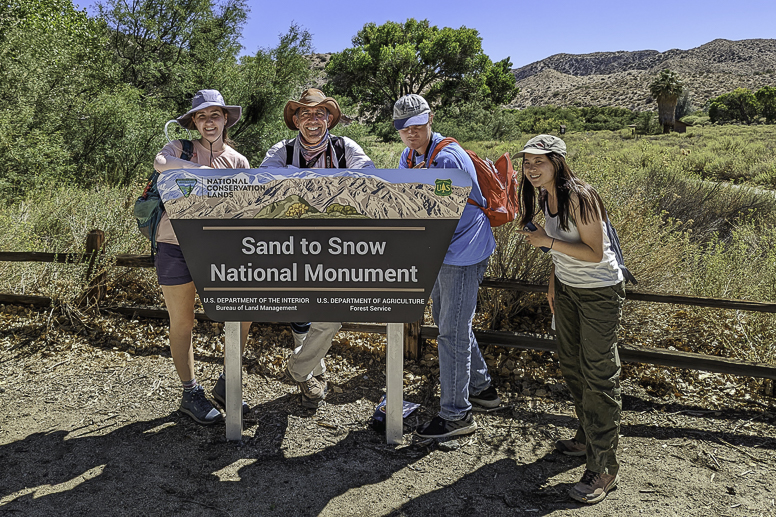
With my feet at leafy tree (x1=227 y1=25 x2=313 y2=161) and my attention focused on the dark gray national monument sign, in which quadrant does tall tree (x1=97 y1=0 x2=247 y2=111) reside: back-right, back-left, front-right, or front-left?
back-right

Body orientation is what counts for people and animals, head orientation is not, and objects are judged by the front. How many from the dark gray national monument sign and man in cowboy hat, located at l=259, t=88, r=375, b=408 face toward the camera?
2

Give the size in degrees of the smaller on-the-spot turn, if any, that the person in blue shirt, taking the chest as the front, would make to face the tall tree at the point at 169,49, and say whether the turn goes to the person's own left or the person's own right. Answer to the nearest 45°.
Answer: approximately 90° to the person's own right

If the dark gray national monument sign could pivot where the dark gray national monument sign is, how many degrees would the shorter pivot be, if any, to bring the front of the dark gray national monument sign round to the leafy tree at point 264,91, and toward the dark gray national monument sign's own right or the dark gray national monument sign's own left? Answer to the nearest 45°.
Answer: approximately 180°

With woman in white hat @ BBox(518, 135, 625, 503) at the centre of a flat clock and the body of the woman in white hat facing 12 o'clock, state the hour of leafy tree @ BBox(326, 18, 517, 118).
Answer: The leafy tree is roughly at 4 o'clock from the woman in white hat.

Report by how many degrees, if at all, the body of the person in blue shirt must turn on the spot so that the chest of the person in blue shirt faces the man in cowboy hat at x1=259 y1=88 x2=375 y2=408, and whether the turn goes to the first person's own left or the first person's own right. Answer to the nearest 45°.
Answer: approximately 45° to the first person's own right

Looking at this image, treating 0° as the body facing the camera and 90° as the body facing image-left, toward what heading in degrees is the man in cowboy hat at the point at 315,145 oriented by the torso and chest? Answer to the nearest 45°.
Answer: approximately 0°

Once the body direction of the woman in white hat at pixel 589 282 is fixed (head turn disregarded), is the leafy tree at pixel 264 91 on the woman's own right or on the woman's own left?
on the woman's own right
